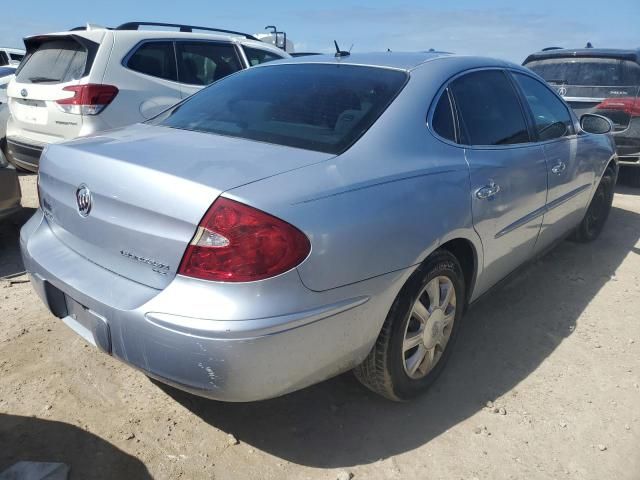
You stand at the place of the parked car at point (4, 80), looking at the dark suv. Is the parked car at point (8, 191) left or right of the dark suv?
right

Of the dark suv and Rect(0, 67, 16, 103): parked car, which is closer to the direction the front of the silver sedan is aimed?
the dark suv

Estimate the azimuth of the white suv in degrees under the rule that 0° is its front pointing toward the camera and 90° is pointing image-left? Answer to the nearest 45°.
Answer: approximately 225°

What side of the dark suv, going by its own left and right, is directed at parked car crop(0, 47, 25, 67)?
left

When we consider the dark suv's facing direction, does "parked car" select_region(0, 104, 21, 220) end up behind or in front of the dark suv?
behind

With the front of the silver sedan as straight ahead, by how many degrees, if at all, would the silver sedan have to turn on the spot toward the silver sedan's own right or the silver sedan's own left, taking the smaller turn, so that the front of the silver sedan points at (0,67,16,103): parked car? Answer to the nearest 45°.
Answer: approximately 90° to the silver sedan's own left

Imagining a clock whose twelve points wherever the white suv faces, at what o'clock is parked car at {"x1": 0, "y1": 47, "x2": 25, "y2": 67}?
The parked car is roughly at 10 o'clock from the white suv.

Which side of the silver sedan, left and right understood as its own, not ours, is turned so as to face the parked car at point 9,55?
left

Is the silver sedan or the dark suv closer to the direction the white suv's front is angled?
the dark suv

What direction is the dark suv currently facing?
away from the camera

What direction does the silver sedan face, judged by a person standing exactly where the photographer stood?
facing away from the viewer and to the right of the viewer

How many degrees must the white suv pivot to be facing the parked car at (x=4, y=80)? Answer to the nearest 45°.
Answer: approximately 90° to its left

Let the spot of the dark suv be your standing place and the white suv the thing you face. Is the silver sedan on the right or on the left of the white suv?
left
